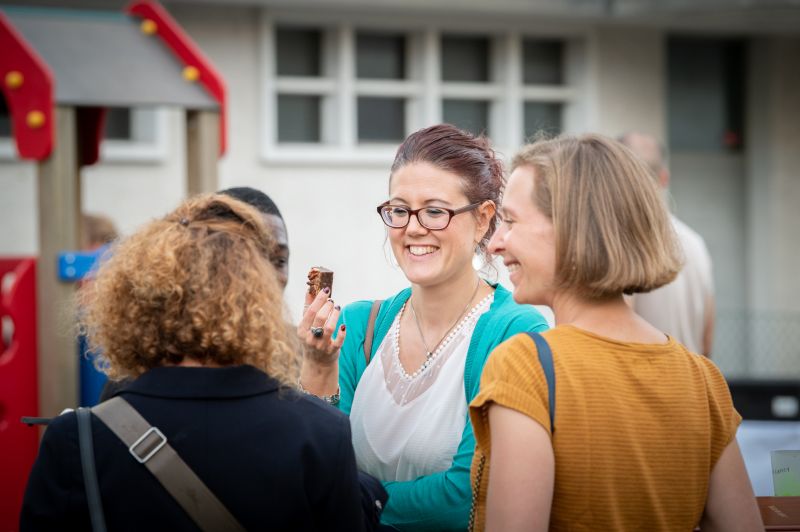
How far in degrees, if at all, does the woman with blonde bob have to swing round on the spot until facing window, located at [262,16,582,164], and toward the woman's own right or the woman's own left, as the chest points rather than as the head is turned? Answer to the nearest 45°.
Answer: approximately 45° to the woman's own right

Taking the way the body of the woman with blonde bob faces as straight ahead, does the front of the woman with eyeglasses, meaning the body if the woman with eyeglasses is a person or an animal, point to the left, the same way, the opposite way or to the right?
to the left

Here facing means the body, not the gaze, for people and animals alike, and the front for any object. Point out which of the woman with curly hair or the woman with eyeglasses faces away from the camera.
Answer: the woman with curly hair

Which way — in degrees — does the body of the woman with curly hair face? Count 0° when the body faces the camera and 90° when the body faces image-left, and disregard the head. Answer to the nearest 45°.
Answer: approximately 180°

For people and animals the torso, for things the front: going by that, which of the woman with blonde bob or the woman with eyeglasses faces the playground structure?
the woman with blonde bob

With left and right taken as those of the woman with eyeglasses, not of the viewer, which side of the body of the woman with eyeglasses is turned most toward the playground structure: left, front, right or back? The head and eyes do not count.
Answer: right

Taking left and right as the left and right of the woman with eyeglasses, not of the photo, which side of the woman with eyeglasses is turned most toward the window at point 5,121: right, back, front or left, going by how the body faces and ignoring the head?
right

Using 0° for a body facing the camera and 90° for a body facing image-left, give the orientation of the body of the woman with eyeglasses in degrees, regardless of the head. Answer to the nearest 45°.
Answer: approximately 45°

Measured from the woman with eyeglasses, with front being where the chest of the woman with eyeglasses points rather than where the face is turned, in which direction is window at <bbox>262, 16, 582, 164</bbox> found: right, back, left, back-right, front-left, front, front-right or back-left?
back-right

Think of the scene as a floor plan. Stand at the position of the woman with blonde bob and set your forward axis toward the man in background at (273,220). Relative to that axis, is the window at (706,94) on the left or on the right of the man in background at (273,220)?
right

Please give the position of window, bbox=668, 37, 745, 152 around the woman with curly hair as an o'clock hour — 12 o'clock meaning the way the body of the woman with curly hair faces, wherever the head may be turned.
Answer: The window is roughly at 1 o'clock from the woman with curly hair.

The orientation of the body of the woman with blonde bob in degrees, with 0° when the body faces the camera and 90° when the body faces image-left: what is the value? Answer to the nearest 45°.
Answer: approximately 135°
